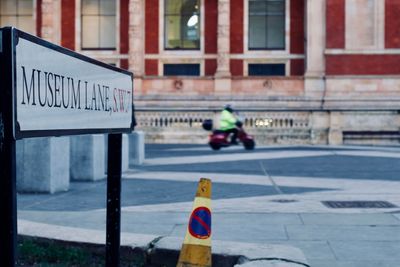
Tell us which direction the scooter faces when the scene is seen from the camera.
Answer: facing to the right of the viewer

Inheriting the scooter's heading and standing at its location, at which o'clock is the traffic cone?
The traffic cone is roughly at 3 o'clock from the scooter.

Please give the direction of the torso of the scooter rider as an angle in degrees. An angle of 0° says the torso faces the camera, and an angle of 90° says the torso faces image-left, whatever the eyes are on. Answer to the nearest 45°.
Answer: approximately 270°

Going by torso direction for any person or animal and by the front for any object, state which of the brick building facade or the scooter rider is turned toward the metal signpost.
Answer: the brick building facade

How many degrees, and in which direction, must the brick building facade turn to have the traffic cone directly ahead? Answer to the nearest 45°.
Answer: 0° — it already faces it

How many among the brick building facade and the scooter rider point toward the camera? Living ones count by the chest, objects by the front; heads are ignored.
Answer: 1

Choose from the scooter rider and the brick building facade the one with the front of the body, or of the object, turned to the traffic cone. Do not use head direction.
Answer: the brick building facade

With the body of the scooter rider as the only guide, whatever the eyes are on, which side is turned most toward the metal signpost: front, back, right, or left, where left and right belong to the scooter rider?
right

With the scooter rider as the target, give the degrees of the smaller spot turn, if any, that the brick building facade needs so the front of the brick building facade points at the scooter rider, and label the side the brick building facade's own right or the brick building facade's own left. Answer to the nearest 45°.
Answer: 0° — it already faces them
